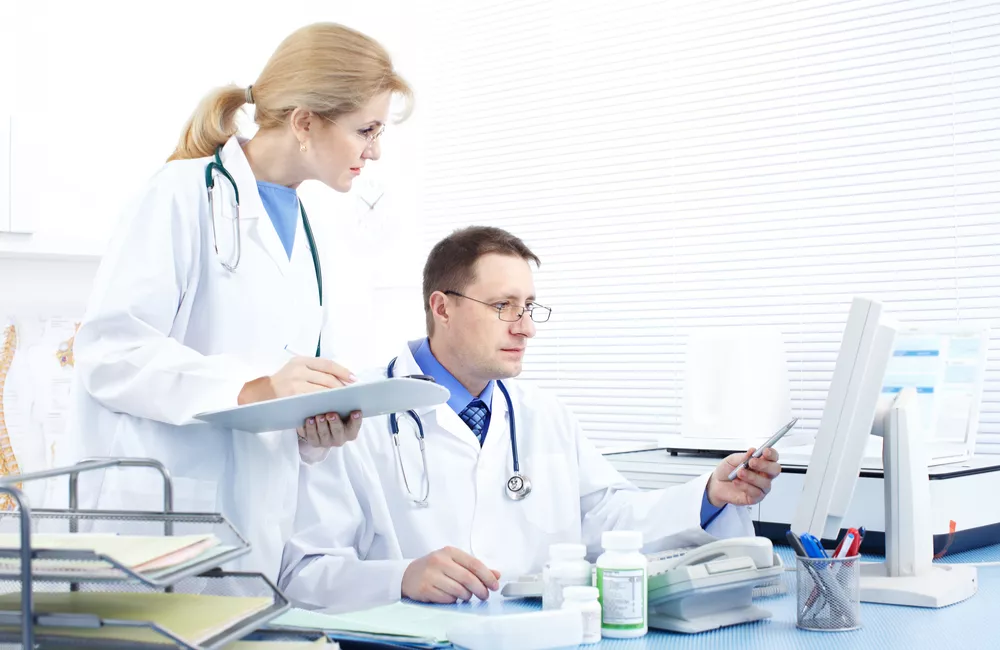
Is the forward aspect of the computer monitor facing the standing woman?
yes

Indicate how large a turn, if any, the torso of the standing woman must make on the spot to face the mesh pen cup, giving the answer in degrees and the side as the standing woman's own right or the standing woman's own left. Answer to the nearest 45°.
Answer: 0° — they already face it

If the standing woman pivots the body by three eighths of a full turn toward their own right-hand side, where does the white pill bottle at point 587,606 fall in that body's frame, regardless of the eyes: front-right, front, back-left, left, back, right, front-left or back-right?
back-left

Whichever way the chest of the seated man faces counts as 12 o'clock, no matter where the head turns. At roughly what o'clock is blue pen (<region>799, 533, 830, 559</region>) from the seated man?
The blue pen is roughly at 12 o'clock from the seated man.

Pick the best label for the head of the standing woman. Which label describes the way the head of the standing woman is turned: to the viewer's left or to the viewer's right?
to the viewer's right

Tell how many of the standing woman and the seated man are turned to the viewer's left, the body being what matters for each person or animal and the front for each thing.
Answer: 0

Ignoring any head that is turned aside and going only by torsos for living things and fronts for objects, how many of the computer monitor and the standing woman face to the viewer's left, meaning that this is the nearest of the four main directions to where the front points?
1

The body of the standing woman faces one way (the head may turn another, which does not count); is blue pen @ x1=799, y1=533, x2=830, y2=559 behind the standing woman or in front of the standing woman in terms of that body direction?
in front

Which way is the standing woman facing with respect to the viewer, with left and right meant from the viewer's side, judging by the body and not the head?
facing the viewer and to the right of the viewer

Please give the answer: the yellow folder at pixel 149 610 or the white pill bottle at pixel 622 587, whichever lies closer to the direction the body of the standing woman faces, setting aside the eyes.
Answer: the white pill bottle

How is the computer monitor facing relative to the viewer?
to the viewer's left

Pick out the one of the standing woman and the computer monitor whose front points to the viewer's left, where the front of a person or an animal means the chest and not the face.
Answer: the computer monitor
